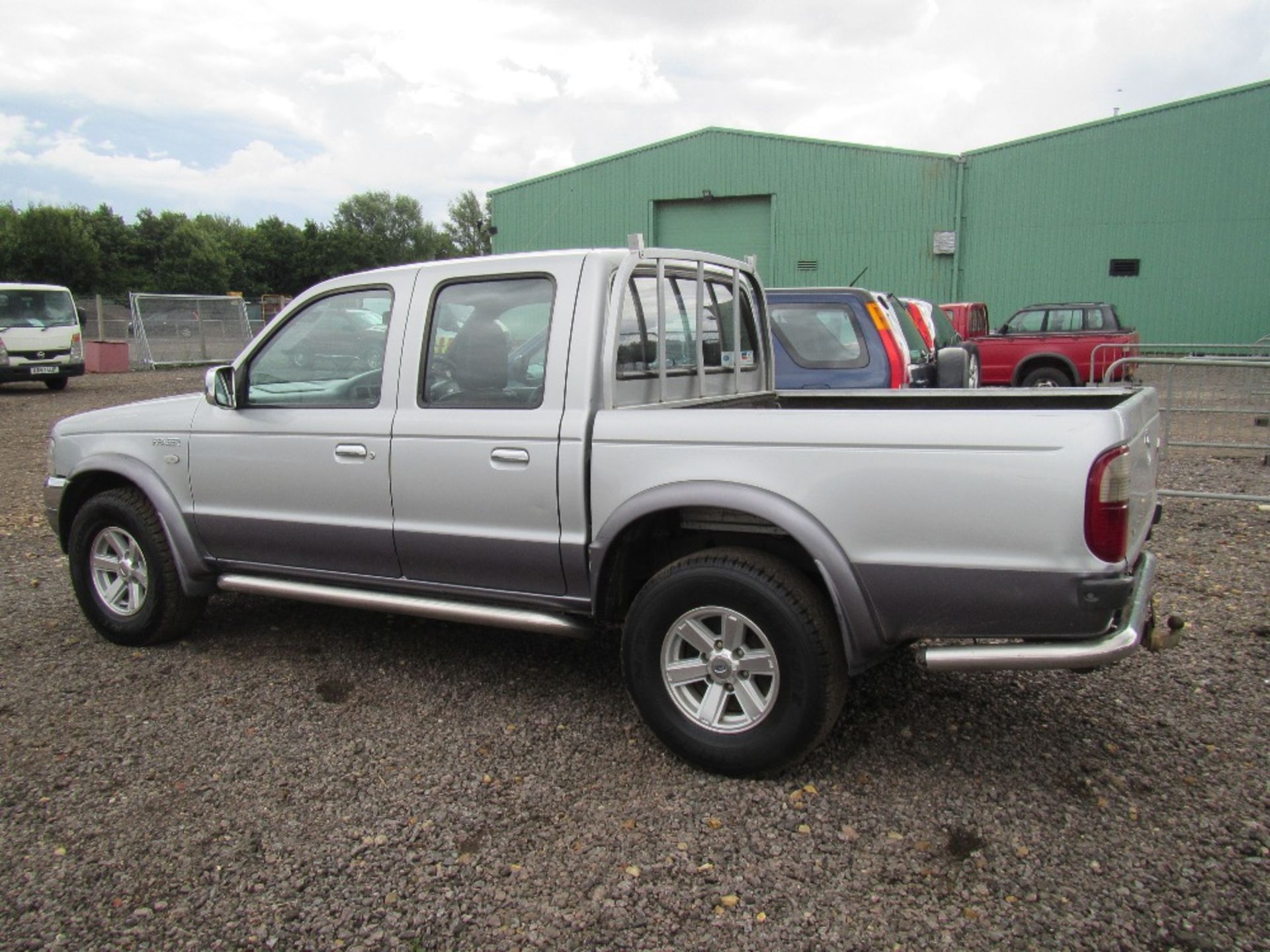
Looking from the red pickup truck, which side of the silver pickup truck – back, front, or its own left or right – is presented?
right

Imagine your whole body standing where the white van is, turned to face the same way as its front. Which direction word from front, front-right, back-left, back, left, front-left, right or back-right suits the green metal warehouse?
left

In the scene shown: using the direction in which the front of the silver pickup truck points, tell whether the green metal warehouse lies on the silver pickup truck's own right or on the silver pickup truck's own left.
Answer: on the silver pickup truck's own right

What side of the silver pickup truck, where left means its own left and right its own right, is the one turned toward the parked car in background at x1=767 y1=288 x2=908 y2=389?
right

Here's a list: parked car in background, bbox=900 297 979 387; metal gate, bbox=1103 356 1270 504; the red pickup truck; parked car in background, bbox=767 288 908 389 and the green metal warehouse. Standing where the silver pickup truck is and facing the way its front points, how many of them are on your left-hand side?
0

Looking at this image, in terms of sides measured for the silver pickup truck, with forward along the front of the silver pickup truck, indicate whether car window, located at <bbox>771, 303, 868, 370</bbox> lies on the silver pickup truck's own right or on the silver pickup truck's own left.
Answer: on the silver pickup truck's own right

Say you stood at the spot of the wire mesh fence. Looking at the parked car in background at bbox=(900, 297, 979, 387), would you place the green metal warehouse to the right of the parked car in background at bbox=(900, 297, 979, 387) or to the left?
left

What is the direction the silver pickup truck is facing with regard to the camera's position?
facing away from the viewer and to the left of the viewer

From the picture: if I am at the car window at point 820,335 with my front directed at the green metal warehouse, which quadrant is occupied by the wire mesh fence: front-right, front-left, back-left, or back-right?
front-left

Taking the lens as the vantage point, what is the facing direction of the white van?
facing the viewer

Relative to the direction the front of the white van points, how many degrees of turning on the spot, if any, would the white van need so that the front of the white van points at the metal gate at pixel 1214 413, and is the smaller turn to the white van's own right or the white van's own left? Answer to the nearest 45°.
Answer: approximately 45° to the white van's own left

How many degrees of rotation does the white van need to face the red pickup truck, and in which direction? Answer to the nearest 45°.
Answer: approximately 45° to its left

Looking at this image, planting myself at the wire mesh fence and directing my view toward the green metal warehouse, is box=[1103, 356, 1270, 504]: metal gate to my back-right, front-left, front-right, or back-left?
front-right

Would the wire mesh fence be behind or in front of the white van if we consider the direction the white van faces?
behind

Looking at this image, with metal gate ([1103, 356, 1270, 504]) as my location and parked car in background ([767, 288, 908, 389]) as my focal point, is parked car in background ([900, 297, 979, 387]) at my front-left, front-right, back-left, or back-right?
front-right

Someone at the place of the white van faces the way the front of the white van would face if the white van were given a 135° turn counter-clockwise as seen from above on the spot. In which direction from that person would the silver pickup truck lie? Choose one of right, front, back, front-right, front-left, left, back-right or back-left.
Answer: back-right

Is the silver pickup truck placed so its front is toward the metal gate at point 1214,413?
no
